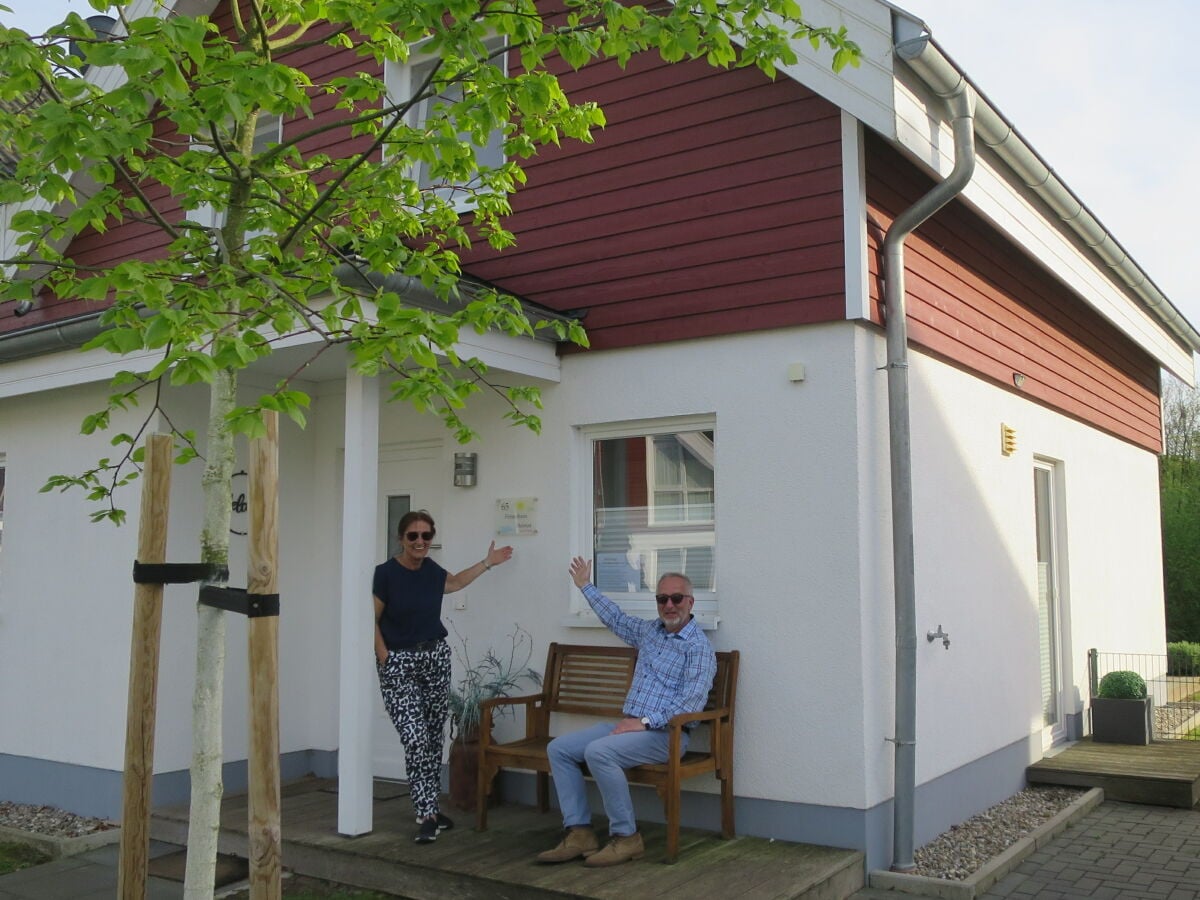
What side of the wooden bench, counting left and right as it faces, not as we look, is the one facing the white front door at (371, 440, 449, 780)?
right

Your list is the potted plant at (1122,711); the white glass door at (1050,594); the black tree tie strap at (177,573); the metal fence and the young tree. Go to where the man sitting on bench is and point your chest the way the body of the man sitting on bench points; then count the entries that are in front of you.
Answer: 2

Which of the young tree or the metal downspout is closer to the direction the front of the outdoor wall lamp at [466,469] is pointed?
the young tree

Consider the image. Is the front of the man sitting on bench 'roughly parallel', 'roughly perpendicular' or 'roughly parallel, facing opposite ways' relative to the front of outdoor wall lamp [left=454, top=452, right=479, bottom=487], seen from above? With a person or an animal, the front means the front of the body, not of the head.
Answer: roughly parallel

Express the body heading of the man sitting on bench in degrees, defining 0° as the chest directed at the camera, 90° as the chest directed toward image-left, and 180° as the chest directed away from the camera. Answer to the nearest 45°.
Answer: approximately 45°

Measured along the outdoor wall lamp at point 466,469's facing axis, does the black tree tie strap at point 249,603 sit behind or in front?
in front

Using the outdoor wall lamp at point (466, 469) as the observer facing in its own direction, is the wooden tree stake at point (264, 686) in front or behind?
in front

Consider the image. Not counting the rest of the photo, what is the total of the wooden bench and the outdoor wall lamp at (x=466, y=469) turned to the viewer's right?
0

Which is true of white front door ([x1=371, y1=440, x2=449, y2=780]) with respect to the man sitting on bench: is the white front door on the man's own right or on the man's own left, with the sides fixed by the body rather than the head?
on the man's own right

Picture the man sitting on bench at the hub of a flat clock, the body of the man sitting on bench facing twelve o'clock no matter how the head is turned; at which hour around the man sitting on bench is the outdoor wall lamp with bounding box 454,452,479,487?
The outdoor wall lamp is roughly at 3 o'clock from the man sitting on bench.

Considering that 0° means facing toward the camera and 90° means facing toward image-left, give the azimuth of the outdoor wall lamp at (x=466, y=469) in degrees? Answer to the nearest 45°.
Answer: approximately 45°

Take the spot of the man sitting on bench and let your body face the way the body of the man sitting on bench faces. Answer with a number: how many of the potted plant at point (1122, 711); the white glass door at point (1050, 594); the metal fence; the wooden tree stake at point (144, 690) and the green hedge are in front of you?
1
